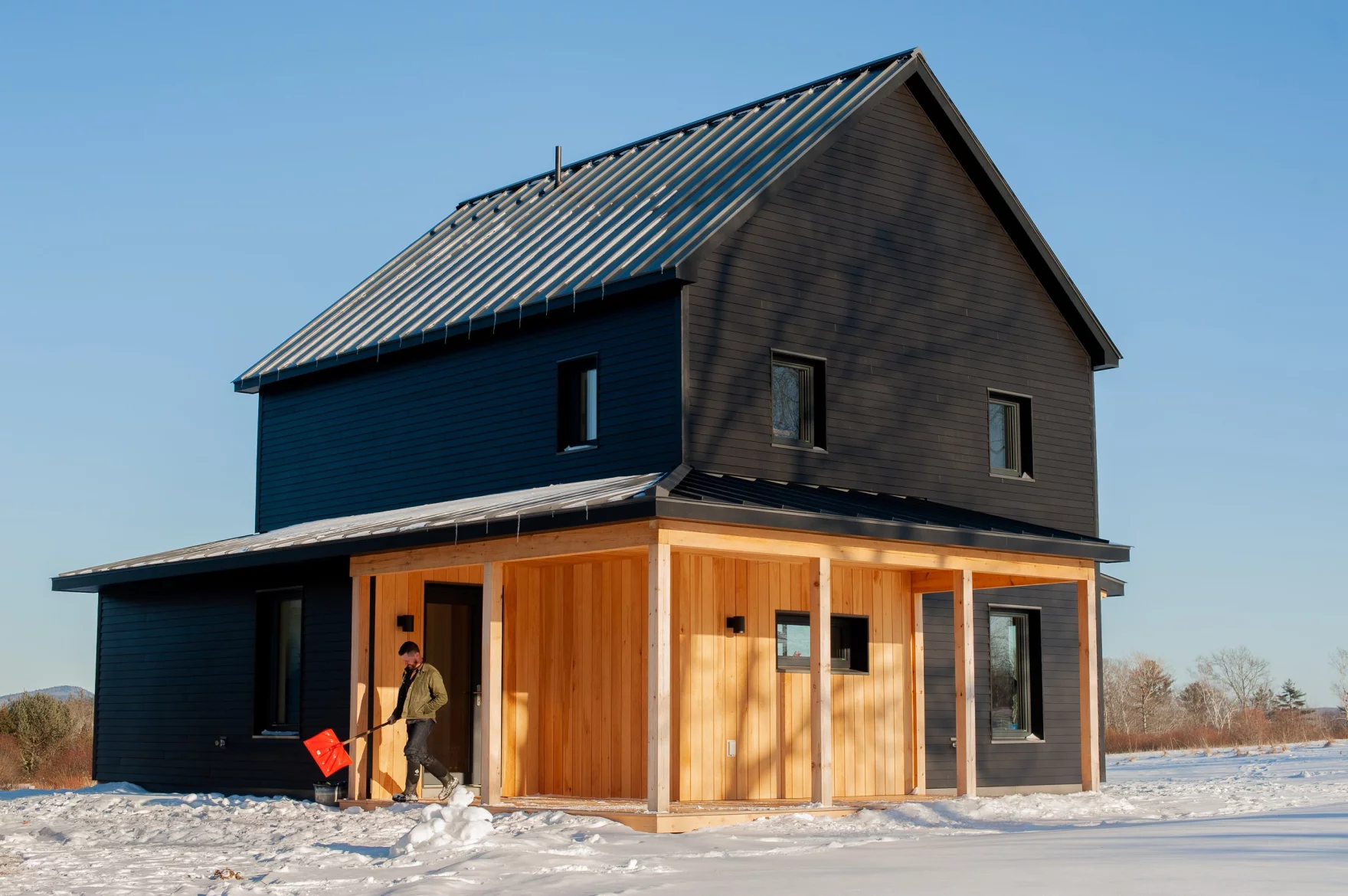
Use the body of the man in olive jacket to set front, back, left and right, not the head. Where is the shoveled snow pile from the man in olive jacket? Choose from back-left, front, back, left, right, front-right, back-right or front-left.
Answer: front-left

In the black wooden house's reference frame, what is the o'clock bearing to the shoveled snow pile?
The shoveled snow pile is roughly at 11 o'clock from the black wooden house.

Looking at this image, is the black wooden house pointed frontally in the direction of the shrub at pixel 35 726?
no

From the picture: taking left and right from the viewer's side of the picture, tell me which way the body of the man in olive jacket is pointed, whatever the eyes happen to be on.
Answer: facing the viewer and to the left of the viewer

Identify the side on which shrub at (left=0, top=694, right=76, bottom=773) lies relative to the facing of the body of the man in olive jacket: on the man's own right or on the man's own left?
on the man's own right

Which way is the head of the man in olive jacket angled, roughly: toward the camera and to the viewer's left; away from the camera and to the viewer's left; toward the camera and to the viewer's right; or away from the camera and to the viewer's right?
toward the camera and to the viewer's left
